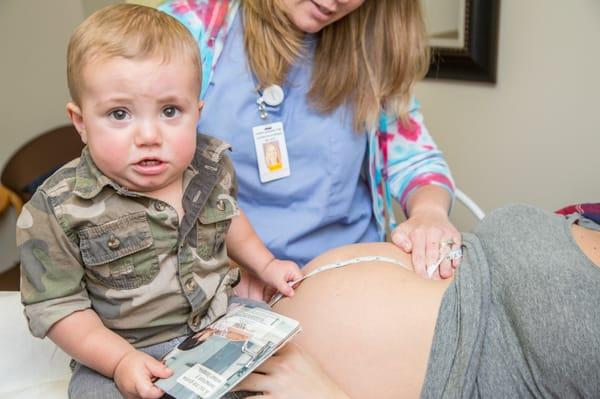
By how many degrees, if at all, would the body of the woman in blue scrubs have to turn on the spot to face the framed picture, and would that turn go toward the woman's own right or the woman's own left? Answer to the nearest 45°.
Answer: approximately 135° to the woman's own left

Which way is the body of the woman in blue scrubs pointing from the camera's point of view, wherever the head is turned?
toward the camera

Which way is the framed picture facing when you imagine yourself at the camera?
facing the viewer

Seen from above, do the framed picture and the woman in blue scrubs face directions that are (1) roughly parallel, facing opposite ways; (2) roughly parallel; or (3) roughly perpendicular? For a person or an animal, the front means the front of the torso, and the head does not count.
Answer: roughly parallel

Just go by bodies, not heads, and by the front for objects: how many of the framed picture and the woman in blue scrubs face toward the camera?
2

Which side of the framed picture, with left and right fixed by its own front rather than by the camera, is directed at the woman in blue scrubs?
front
